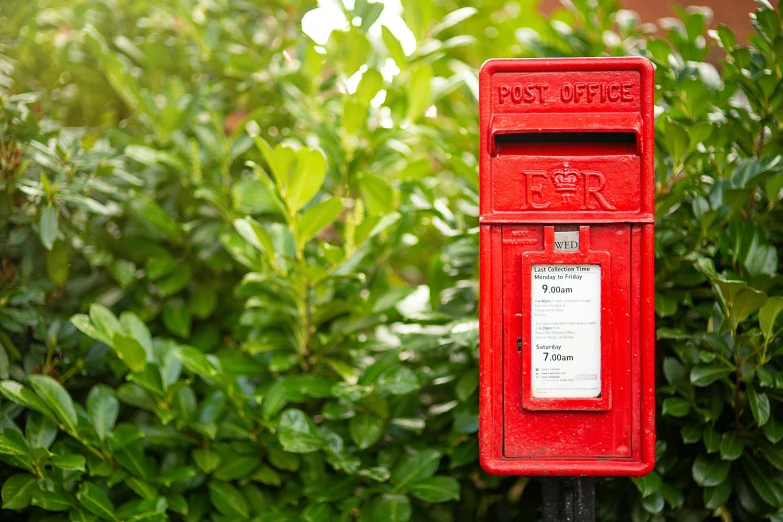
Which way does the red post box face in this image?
toward the camera
